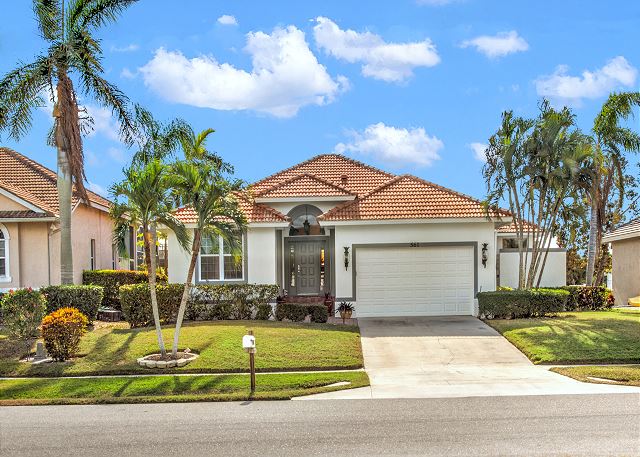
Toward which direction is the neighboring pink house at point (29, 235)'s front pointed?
toward the camera

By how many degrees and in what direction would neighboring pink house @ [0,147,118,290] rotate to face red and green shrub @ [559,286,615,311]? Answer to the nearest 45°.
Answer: approximately 90° to its left

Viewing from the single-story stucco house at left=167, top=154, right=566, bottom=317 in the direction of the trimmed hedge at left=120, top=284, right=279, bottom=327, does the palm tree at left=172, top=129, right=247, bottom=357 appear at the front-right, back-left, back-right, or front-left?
front-left

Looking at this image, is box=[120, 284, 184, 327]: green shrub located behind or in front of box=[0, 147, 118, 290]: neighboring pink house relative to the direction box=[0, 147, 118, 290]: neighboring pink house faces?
in front

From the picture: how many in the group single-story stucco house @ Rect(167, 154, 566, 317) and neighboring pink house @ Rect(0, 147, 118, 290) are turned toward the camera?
2

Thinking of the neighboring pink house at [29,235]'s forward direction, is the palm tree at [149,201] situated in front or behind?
in front

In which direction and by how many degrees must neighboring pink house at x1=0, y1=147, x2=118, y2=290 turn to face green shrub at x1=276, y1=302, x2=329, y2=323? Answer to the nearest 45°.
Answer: approximately 45° to its left

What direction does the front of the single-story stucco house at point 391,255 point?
toward the camera

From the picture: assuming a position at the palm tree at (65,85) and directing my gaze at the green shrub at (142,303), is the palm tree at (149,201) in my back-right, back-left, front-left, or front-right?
front-right

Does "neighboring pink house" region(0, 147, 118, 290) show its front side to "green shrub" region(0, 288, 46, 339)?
yes
